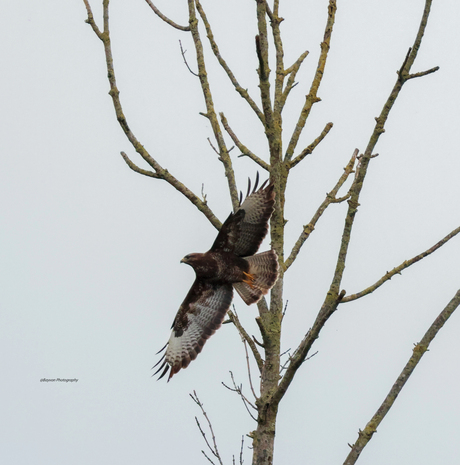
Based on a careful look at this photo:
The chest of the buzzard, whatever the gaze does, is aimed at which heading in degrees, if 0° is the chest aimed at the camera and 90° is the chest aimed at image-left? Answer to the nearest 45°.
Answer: approximately 90°
